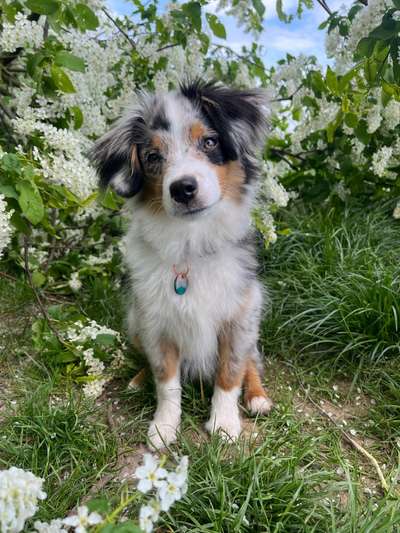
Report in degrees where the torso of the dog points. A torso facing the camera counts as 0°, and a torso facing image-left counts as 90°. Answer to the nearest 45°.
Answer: approximately 0°

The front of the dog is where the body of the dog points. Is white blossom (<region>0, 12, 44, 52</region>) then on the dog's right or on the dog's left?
on the dog's right

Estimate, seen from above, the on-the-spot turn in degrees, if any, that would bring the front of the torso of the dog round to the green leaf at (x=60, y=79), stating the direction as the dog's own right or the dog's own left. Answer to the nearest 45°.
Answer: approximately 90° to the dog's own right

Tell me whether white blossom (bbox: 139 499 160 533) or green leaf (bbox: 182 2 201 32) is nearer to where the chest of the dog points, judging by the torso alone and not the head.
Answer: the white blossom
